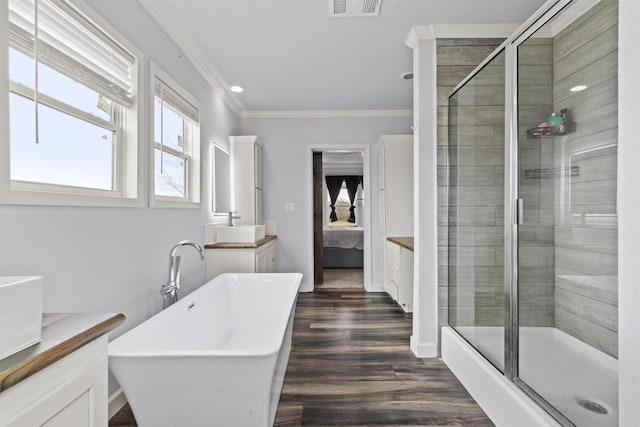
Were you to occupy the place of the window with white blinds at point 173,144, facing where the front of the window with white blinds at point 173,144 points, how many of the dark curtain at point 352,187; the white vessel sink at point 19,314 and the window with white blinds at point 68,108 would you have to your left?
1

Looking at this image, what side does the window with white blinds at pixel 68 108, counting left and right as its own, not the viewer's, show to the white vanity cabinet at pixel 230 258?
left

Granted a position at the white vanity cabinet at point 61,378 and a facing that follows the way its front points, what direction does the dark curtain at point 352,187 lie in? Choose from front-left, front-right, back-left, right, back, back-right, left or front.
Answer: left

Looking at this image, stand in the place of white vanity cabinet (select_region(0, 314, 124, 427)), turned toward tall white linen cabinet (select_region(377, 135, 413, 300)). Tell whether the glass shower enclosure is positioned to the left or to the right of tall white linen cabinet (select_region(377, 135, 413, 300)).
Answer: right

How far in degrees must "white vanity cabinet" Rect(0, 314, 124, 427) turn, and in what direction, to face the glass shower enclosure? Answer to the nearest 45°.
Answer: approximately 45° to its left

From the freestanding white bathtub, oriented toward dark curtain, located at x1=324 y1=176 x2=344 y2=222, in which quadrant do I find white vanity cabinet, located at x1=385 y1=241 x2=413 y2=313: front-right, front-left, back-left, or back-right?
front-right

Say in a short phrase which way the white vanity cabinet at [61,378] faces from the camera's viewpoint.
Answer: facing the viewer and to the right of the viewer

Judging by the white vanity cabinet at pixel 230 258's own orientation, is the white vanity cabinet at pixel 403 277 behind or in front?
in front

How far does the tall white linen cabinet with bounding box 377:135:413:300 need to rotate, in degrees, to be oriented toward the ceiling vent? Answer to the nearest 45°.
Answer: approximately 90° to its left

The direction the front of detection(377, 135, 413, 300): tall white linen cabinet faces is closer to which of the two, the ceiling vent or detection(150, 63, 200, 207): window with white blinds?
the window with white blinds

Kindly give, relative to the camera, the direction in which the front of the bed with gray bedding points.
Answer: facing the viewer

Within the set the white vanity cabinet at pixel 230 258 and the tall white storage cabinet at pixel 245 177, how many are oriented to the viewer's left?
0

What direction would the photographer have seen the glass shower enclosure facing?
facing the viewer and to the left of the viewer

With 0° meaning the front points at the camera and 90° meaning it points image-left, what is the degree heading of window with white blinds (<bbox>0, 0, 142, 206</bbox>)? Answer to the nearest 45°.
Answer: approximately 315°

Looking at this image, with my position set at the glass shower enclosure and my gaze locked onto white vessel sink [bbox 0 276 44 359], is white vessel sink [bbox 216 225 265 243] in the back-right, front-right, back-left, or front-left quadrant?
front-right

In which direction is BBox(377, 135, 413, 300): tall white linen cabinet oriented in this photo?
to the viewer's left
